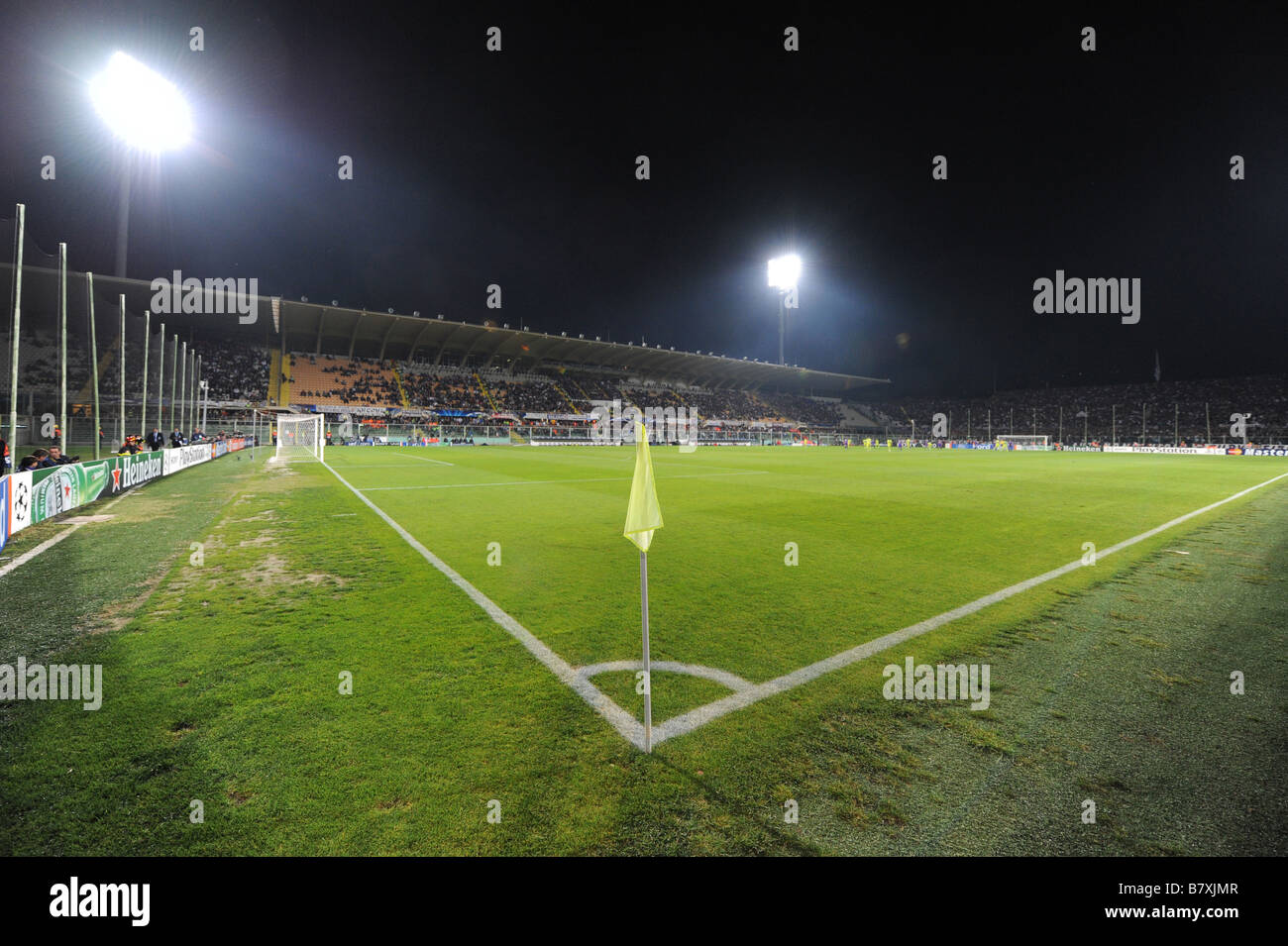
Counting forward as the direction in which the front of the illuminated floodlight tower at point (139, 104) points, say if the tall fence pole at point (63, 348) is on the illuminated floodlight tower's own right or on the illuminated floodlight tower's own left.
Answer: on the illuminated floodlight tower's own right

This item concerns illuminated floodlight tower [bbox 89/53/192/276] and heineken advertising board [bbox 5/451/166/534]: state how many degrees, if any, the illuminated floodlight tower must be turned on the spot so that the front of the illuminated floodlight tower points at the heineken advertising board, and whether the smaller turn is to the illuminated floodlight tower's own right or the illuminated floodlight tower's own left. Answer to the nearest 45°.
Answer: approximately 45° to the illuminated floodlight tower's own right

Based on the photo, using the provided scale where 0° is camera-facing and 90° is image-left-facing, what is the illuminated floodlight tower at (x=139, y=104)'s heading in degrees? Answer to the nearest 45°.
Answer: approximately 315°
